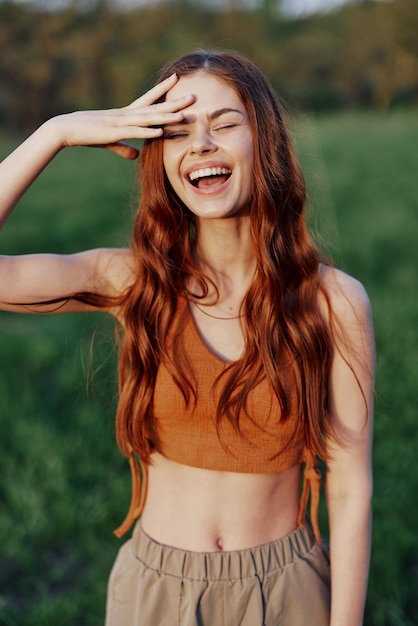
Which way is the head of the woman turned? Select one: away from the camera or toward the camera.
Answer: toward the camera

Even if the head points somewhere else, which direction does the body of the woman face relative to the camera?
toward the camera
